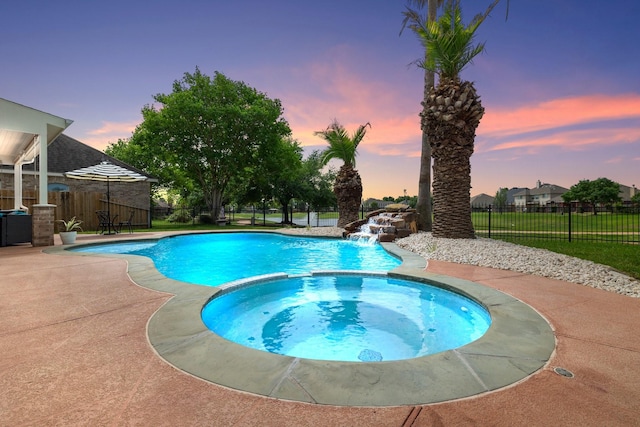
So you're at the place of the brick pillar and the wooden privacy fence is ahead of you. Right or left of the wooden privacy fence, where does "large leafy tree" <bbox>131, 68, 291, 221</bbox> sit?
right

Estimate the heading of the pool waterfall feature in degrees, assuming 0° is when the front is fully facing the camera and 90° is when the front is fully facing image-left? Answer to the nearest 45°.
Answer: approximately 45°

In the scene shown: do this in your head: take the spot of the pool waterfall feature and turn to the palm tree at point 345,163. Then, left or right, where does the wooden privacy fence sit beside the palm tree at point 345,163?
left

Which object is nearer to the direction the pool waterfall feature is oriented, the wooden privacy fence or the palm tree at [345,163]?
the wooden privacy fence

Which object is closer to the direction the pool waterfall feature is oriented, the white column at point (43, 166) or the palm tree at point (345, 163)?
the white column

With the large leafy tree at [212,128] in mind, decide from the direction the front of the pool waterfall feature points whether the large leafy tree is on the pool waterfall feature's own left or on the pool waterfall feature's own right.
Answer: on the pool waterfall feature's own right

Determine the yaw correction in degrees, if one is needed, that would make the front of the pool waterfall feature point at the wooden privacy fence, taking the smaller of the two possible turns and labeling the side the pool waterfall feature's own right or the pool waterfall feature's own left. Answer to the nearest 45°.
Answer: approximately 45° to the pool waterfall feature's own right

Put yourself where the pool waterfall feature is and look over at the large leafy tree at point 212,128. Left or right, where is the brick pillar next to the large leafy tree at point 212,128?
left
